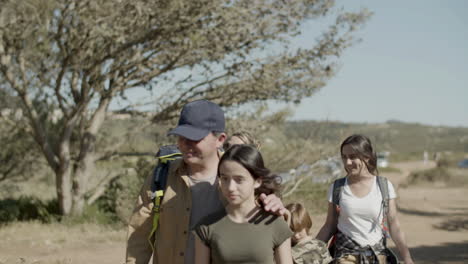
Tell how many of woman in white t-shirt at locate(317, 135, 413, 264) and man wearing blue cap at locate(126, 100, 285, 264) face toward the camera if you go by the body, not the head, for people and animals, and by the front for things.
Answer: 2

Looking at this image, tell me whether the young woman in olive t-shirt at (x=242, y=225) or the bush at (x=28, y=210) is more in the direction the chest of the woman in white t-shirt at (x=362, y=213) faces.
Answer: the young woman in olive t-shirt

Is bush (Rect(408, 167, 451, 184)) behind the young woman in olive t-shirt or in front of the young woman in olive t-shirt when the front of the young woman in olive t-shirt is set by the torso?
behind

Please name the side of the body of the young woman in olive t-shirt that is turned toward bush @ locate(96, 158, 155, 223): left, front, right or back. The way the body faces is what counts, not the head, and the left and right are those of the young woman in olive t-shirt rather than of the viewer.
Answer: back

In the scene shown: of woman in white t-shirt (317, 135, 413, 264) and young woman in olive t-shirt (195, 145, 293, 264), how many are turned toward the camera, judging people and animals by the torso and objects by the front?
2

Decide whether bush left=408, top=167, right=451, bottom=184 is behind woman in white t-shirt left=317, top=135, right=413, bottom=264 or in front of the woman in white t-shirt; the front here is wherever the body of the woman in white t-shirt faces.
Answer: behind

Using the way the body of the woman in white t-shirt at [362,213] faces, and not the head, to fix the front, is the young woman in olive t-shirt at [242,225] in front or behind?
in front

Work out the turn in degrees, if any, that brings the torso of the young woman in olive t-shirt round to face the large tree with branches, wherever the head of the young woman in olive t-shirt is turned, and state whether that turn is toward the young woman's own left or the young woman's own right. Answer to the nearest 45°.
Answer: approximately 180°
